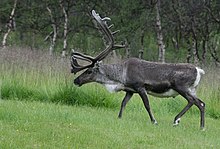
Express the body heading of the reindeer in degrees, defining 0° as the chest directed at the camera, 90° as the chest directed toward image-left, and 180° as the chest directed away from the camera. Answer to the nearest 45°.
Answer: approximately 90°
